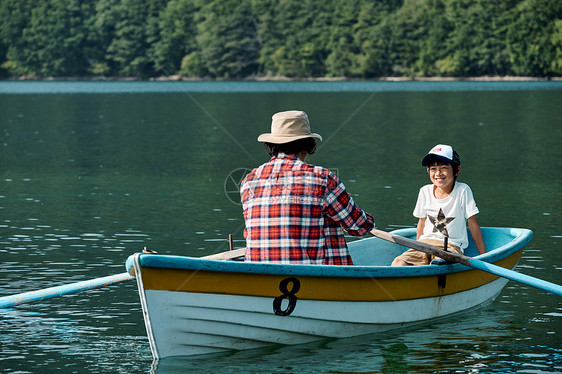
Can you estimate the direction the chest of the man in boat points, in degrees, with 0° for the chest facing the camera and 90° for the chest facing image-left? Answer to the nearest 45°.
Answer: approximately 225°

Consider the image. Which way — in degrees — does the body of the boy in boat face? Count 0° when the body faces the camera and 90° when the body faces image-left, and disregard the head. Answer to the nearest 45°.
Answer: approximately 45°

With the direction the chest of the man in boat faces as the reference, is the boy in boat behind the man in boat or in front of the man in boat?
in front

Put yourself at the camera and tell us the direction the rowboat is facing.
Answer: facing the viewer and to the left of the viewer

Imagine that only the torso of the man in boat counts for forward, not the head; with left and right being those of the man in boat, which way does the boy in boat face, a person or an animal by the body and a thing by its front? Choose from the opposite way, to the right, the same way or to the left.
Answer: the opposite way

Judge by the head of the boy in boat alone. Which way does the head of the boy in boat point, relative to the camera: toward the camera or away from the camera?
toward the camera

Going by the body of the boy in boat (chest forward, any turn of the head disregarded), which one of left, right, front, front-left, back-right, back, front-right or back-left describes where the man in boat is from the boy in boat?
front

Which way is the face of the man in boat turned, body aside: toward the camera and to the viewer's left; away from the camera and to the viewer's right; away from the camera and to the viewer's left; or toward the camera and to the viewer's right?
away from the camera and to the viewer's right
